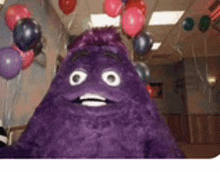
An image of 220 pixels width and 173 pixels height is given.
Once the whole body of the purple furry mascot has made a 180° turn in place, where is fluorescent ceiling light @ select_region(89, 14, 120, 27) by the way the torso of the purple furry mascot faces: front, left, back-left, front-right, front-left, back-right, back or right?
front

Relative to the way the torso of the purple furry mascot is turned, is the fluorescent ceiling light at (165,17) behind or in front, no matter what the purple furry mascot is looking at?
behind

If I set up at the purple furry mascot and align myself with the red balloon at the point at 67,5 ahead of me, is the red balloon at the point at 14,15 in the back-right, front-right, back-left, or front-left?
front-left

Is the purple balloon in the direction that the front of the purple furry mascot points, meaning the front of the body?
no

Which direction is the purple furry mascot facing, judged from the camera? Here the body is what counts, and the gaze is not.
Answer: toward the camera

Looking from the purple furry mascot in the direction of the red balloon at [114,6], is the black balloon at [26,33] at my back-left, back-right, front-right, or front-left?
front-left

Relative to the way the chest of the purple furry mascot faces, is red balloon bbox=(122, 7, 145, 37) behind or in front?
behind

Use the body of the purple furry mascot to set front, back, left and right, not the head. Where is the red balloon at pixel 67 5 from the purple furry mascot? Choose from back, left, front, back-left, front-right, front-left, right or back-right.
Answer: back
